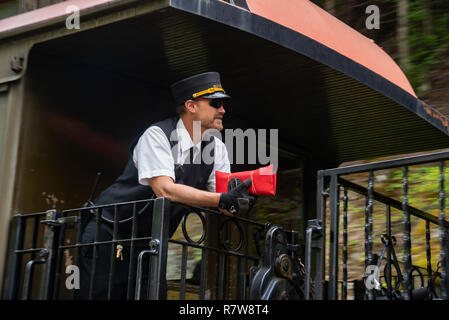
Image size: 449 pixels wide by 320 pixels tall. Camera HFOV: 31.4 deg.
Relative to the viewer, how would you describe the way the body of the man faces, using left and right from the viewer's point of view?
facing the viewer and to the right of the viewer

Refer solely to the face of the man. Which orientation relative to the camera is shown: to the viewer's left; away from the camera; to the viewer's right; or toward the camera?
to the viewer's right
